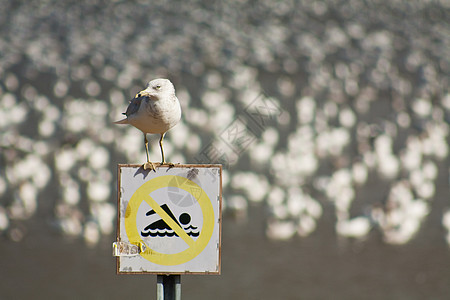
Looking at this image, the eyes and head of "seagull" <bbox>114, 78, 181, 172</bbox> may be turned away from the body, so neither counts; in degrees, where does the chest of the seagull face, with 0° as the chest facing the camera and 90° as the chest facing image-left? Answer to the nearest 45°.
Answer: approximately 315°

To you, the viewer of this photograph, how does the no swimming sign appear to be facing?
facing the viewer
